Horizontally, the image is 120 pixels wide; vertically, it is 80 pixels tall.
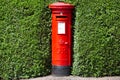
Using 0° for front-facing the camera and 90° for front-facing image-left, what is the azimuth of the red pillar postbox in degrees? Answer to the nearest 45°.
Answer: approximately 0°
